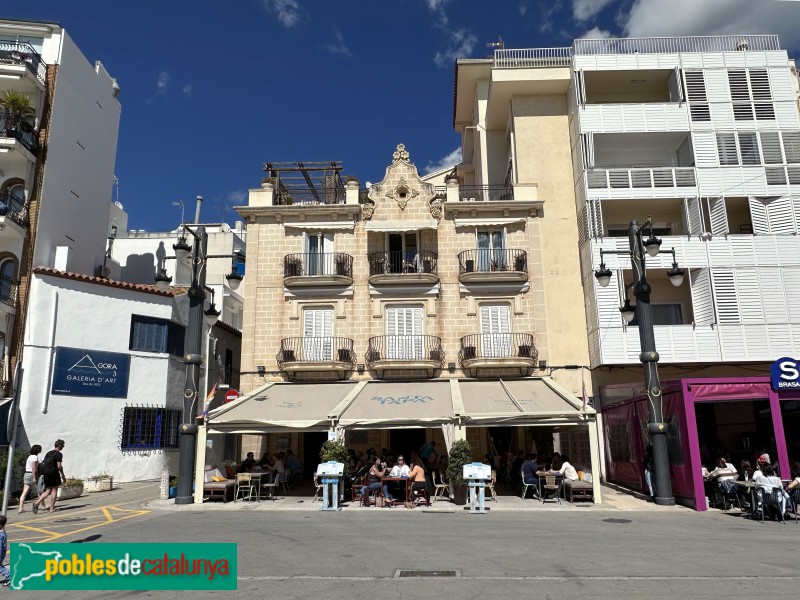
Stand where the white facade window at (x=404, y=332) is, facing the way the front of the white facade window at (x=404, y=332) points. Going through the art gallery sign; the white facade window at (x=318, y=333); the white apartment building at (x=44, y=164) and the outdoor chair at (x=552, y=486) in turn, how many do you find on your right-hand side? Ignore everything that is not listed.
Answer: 3

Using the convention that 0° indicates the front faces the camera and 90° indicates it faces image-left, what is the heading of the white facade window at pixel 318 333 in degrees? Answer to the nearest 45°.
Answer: approximately 0°

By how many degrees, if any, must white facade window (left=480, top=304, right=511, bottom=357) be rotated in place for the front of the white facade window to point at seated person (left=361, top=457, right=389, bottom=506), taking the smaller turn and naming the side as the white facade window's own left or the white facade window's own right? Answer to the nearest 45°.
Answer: approximately 45° to the white facade window's own right

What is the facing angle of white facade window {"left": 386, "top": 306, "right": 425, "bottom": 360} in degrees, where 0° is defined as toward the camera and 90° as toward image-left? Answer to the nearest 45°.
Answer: approximately 0°

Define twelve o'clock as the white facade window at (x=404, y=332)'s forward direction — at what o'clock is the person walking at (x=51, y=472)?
The person walking is roughly at 2 o'clock from the white facade window.

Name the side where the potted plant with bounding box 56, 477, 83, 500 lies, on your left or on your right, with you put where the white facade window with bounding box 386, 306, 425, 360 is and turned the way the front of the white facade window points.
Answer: on your right

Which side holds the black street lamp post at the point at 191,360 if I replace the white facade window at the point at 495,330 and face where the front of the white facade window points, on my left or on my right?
on my right
